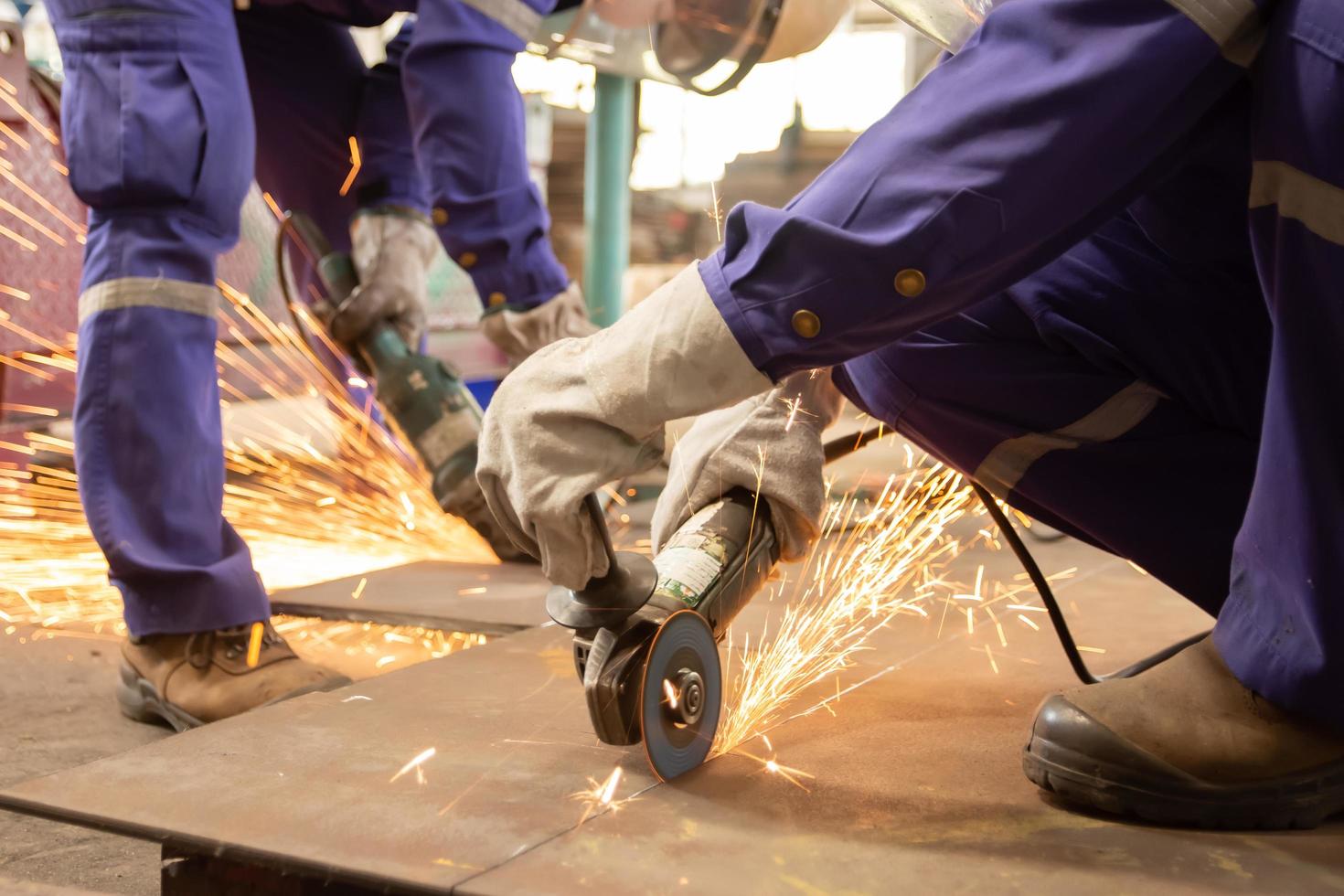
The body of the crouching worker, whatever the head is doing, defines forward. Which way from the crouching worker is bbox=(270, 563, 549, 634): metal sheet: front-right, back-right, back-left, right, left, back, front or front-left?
front-right

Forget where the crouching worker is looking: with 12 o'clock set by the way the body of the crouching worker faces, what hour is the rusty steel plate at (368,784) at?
The rusty steel plate is roughly at 12 o'clock from the crouching worker.

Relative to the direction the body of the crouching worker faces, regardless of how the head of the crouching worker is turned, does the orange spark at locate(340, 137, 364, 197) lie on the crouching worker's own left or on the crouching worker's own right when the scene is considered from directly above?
on the crouching worker's own right

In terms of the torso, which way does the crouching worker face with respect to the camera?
to the viewer's left

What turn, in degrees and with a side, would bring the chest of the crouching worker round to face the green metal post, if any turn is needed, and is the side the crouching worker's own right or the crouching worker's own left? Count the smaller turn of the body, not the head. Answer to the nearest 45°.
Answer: approximately 90° to the crouching worker's own right
